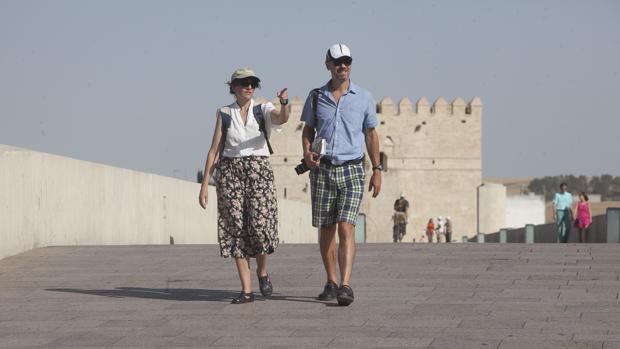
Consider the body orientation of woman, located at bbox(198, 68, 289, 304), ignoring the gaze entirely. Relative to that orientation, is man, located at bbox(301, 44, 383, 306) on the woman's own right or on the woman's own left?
on the woman's own left

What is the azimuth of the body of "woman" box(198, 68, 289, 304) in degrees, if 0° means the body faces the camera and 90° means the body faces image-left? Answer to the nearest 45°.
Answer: approximately 0°

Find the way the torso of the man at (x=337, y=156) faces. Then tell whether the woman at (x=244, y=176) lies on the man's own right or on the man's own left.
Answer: on the man's own right

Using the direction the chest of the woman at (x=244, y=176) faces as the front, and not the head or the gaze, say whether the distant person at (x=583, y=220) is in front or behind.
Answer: behind

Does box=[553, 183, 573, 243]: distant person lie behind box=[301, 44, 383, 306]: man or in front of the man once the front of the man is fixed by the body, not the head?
behind

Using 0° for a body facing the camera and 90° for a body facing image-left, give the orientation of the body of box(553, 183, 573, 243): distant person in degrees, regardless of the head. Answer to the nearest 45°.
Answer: approximately 0°
